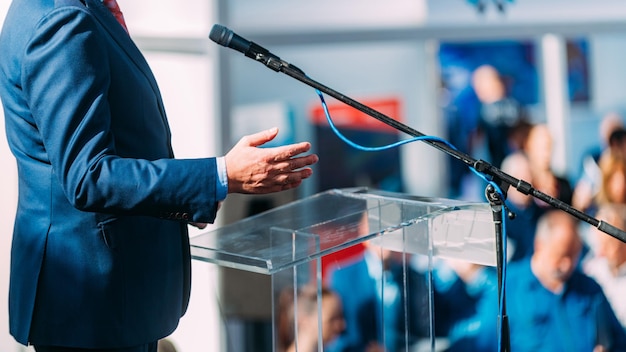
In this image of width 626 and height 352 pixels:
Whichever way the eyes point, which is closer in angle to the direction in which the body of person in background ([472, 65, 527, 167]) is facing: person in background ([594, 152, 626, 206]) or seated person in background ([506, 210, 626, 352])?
the seated person in background

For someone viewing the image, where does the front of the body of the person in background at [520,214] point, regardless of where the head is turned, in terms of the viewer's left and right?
facing the viewer and to the left of the viewer

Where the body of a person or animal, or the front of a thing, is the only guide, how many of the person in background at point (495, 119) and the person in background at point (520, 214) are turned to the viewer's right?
0

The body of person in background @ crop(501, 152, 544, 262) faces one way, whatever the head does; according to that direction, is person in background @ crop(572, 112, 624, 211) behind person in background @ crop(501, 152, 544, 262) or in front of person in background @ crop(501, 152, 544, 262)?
behind

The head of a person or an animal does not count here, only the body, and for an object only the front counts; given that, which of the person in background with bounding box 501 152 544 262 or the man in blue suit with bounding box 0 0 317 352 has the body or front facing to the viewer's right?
the man in blue suit

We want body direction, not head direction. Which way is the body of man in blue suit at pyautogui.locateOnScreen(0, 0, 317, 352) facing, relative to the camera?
to the viewer's right

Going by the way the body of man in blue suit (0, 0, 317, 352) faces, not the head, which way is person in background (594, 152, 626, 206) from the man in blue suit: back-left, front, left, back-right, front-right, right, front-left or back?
front-left

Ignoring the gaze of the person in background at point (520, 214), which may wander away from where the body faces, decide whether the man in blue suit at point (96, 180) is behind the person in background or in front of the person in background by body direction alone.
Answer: in front

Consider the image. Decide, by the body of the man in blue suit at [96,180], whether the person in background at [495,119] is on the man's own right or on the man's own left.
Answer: on the man's own left

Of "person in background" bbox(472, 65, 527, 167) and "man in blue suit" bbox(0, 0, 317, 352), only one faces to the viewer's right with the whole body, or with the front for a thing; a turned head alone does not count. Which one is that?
the man in blue suit
